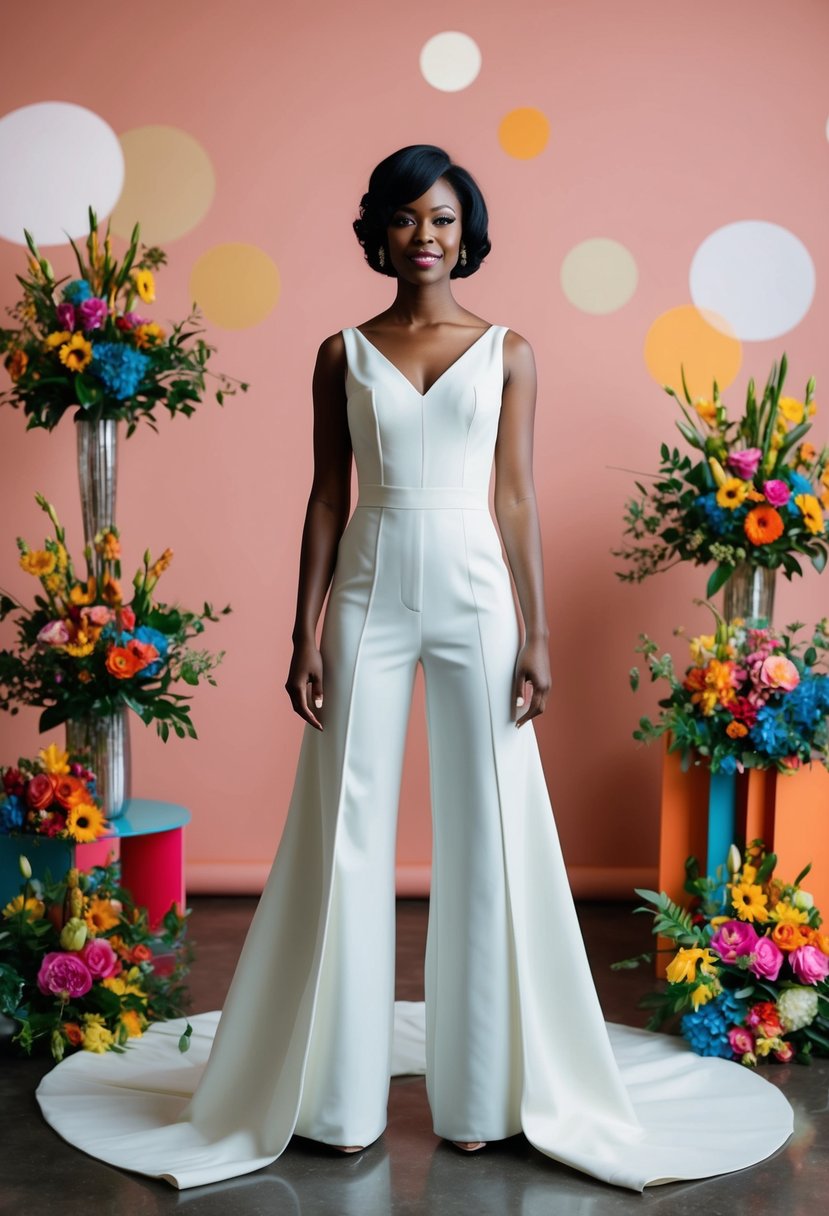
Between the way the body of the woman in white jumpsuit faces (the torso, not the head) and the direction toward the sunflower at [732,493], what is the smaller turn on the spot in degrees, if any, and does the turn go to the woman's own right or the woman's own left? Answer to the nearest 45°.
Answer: approximately 135° to the woman's own left

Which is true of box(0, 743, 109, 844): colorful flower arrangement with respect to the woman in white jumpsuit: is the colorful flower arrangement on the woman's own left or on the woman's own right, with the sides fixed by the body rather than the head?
on the woman's own right

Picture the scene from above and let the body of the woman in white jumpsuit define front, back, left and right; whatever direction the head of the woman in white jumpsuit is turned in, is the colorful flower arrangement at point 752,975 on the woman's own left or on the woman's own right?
on the woman's own left

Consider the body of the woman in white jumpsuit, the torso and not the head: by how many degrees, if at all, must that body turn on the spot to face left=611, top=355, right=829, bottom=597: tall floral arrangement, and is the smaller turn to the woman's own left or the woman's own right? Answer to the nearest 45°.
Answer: approximately 135° to the woman's own left

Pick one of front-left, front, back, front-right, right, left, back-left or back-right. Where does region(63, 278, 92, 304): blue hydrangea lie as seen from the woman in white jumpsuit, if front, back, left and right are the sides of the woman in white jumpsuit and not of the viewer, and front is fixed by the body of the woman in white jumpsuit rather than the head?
back-right

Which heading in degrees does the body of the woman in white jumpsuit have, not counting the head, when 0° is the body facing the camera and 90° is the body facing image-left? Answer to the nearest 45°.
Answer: approximately 0°

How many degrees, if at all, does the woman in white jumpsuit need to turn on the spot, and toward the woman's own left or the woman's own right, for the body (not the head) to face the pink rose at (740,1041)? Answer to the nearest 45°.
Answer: approximately 135° to the woman's own left

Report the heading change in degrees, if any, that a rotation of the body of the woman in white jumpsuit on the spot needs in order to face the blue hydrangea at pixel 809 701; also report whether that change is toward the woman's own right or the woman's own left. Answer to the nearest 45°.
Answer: approximately 135° to the woman's own left

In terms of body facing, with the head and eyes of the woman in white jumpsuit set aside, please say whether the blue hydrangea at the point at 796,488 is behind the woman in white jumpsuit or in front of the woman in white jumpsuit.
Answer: behind

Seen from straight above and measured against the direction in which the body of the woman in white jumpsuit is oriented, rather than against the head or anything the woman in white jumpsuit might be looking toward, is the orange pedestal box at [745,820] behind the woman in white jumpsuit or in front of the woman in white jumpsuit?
behind

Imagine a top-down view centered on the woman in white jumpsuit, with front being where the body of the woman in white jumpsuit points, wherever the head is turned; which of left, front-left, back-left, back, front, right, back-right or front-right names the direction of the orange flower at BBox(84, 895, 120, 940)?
back-right
